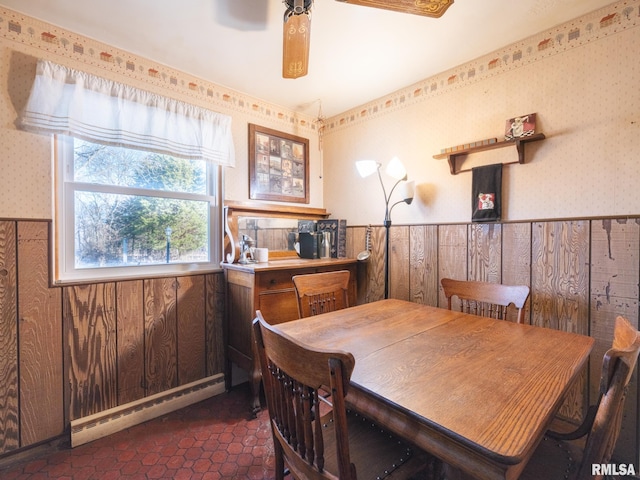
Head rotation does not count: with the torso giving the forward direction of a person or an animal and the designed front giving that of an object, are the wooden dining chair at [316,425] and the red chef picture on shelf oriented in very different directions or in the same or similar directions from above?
very different directions

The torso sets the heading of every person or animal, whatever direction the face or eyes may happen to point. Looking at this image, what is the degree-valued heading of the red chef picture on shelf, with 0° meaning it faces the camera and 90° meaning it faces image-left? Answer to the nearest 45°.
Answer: approximately 45°

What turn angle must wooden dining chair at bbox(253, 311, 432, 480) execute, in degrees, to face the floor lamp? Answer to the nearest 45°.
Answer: approximately 45° to its left

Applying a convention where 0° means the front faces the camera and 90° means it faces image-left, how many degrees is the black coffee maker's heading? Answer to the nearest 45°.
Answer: approximately 315°

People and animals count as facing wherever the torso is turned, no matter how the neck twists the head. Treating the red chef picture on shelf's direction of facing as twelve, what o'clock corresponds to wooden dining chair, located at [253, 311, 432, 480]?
The wooden dining chair is roughly at 11 o'clock from the red chef picture on shelf.

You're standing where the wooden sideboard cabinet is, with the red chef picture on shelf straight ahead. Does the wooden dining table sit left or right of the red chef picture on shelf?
right

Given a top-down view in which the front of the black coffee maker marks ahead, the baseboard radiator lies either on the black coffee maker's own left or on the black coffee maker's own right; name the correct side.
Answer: on the black coffee maker's own right

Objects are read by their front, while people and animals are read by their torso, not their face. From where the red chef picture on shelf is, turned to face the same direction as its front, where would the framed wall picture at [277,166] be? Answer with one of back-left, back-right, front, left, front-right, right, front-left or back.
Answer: front-right

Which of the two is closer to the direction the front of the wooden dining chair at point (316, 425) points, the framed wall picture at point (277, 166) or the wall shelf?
the wall shelf

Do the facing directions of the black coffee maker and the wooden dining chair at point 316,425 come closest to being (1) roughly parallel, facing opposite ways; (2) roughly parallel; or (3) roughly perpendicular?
roughly perpendicular

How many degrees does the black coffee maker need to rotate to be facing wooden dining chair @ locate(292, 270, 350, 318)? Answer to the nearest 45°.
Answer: approximately 45° to its right
